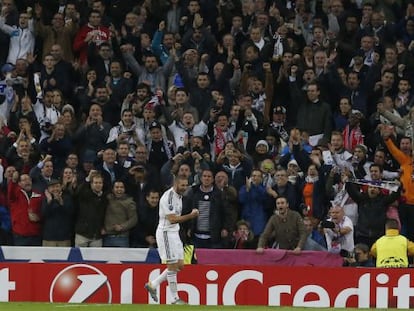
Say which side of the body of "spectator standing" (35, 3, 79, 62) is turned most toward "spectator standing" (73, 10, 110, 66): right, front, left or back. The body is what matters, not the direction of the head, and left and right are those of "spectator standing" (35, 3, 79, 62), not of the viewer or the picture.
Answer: left

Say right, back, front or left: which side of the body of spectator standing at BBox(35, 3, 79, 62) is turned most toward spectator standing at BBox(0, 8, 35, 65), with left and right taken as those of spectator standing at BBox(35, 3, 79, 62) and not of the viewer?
right

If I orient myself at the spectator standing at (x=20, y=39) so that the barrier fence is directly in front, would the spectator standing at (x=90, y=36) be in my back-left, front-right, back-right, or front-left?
front-left

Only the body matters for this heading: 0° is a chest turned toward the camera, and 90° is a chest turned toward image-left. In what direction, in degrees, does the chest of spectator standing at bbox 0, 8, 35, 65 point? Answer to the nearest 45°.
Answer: approximately 0°

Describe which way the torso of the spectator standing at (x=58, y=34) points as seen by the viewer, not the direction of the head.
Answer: toward the camera

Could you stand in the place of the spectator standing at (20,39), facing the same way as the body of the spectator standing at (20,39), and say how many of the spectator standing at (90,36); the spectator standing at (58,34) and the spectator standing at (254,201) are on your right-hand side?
0

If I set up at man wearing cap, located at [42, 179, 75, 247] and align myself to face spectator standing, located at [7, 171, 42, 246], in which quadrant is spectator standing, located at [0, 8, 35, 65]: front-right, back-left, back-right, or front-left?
front-right

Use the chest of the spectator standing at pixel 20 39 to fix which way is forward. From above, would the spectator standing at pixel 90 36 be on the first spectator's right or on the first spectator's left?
on the first spectator's left

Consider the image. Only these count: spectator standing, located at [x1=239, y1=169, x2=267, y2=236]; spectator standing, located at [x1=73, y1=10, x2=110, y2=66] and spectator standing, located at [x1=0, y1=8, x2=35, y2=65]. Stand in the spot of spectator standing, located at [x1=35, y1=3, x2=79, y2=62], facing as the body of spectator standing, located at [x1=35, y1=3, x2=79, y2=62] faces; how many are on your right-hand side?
1

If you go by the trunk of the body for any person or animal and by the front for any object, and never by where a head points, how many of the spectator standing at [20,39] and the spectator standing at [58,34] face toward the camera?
2

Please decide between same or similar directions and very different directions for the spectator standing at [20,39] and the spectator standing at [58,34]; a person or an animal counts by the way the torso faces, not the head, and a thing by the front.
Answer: same or similar directions

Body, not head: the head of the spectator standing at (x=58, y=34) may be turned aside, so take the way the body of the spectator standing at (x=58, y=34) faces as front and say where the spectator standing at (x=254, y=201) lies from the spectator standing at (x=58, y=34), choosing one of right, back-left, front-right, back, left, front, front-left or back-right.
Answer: front-left
